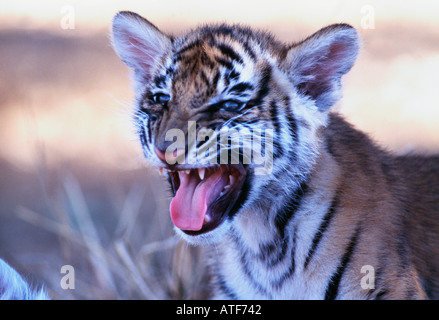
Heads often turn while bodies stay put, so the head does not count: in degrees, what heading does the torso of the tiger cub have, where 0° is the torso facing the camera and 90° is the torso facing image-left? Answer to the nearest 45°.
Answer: approximately 45°
